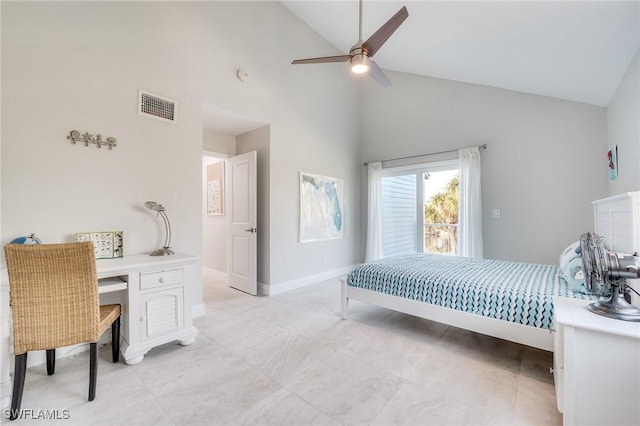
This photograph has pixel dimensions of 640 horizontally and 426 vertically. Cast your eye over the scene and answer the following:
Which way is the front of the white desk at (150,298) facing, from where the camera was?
facing the viewer and to the right of the viewer

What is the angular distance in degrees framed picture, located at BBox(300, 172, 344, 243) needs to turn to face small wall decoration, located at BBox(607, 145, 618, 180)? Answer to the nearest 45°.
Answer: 0° — it already faces it

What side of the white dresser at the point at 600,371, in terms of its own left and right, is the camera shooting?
left

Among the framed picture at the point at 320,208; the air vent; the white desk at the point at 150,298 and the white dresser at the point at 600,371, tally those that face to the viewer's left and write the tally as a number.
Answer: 1

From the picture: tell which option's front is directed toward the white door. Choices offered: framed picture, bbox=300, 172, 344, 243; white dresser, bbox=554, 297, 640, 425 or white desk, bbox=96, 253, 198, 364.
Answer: the white dresser

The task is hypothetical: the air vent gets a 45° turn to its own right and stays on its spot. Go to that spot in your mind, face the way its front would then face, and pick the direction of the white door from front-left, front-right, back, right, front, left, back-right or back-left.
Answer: back-left

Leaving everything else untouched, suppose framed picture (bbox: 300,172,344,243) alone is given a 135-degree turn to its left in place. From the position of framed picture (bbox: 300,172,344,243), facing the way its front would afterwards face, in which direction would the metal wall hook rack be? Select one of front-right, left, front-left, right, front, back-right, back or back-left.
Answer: back-left

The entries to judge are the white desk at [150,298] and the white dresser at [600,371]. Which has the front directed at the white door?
the white dresser

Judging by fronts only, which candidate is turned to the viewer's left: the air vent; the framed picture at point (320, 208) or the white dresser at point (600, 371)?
the white dresser

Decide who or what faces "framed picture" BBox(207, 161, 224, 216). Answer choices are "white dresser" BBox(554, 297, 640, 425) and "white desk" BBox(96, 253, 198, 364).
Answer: the white dresser

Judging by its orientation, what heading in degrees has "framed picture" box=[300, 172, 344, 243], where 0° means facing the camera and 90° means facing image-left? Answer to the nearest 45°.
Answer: approximately 315°

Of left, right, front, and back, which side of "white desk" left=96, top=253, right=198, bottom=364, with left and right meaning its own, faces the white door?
left
